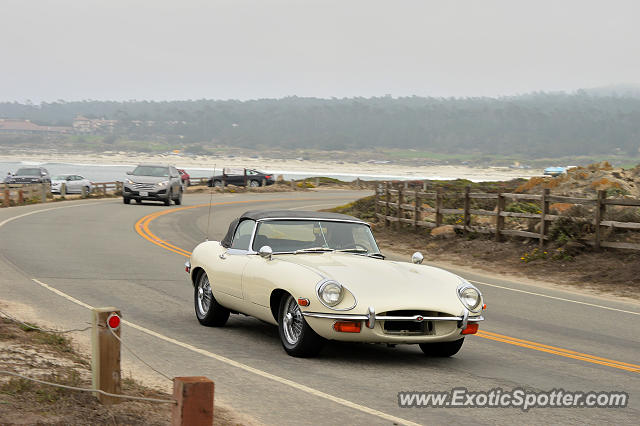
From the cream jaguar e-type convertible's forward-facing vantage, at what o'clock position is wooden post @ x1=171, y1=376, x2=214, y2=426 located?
The wooden post is roughly at 2 o'clock from the cream jaguar e-type convertible.

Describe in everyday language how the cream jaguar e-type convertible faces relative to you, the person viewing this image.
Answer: facing the viewer and to the right of the viewer

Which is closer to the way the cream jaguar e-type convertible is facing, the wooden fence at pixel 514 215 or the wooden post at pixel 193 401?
the wooden post

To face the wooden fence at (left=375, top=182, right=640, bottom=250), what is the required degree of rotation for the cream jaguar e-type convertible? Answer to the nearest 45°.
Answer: approximately 135° to its left

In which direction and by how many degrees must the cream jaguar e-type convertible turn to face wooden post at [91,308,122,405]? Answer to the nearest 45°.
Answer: approximately 90° to its right
